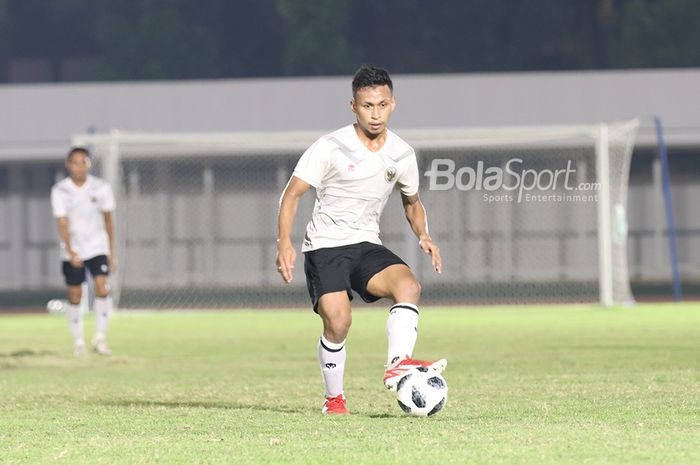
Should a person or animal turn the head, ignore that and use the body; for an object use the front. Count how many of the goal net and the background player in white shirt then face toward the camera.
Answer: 2

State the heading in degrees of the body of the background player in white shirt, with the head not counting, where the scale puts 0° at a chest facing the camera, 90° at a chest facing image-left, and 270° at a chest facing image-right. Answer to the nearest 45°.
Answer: approximately 0°

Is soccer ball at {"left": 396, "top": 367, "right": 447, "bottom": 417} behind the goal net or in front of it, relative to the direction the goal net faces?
in front

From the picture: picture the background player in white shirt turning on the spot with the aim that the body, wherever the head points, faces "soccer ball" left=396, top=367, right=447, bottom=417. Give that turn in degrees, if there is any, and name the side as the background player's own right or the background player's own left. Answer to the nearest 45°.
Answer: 0° — they already face it

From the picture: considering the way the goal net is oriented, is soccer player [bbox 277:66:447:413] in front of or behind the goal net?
in front

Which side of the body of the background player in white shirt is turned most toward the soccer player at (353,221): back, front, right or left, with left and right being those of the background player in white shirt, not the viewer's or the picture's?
front
